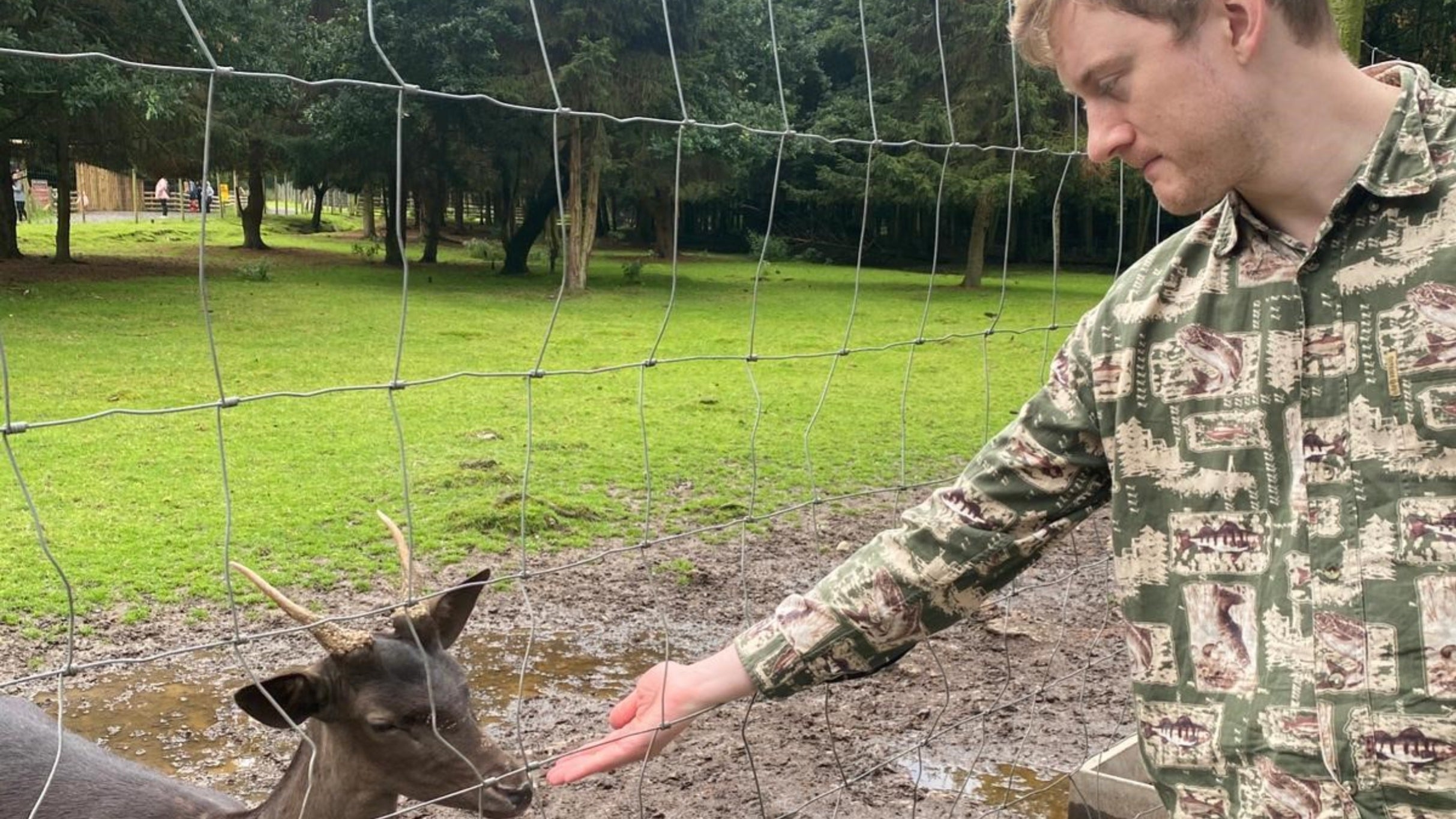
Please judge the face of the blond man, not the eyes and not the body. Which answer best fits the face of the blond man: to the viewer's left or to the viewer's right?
to the viewer's left

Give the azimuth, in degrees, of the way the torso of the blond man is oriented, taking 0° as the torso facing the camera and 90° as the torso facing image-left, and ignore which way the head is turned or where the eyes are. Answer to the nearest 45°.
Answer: approximately 45°

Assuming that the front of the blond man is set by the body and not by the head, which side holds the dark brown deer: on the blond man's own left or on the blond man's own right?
on the blond man's own right

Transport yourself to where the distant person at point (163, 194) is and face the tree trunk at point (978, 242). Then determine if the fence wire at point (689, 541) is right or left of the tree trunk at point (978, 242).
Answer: right

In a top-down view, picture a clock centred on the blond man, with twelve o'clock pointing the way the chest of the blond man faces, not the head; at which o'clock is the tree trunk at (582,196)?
The tree trunk is roughly at 4 o'clock from the blond man.

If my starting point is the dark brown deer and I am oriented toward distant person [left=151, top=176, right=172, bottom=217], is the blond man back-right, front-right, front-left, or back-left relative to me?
back-right

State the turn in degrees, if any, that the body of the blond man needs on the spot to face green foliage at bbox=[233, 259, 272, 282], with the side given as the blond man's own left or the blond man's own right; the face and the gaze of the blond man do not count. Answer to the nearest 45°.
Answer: approximately 90° to the blond man's own right

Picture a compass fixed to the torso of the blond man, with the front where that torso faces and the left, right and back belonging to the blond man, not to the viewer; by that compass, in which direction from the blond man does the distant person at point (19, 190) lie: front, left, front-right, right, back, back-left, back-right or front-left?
right

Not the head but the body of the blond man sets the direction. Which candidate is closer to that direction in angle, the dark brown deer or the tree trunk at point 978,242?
the dark brown deer

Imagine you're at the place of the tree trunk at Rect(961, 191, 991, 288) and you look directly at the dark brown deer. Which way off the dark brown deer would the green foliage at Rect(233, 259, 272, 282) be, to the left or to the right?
right
